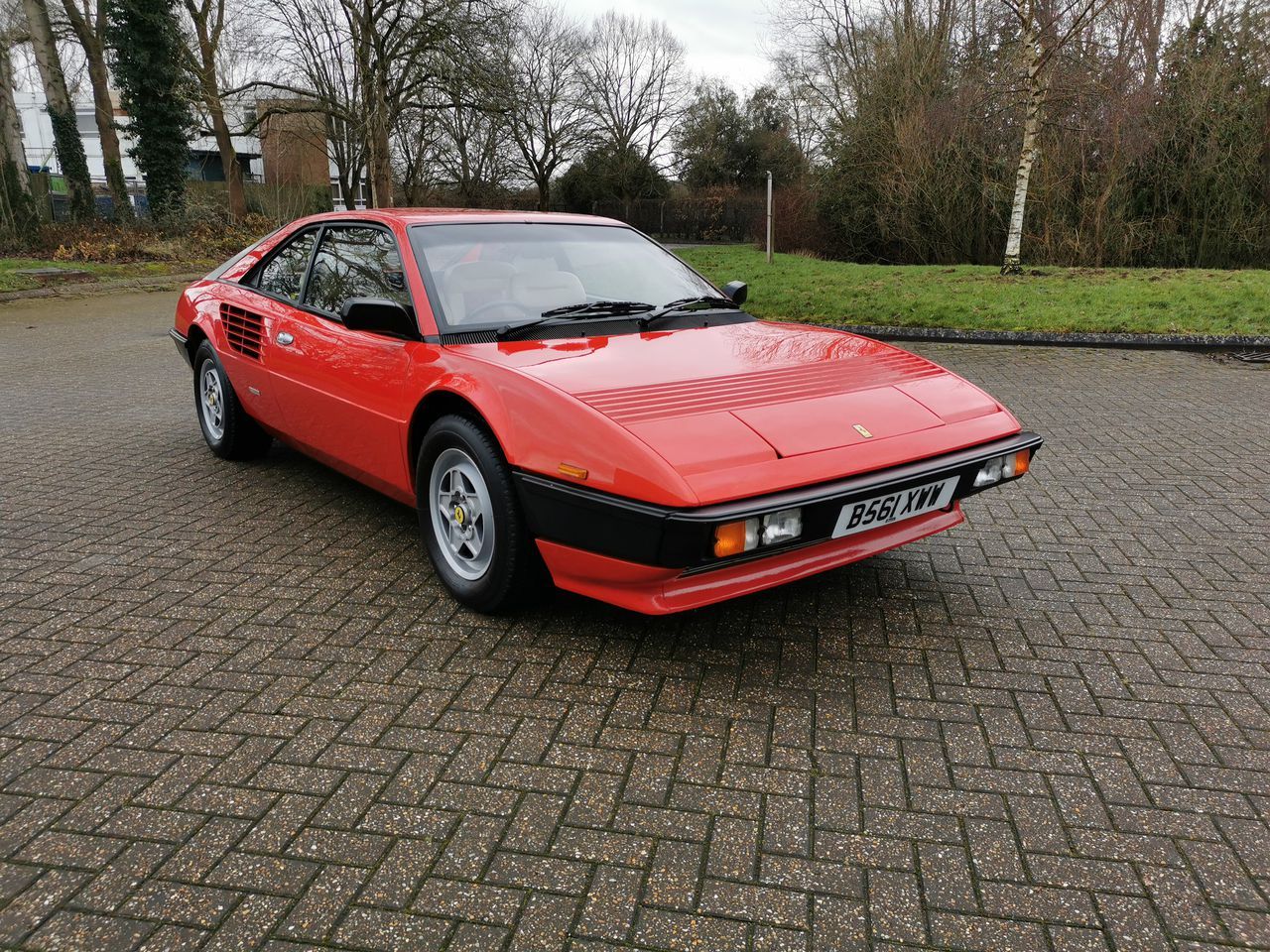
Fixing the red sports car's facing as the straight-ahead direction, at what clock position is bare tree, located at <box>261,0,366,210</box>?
The bare tree is roughly at 7 o'clock from the red sports car.

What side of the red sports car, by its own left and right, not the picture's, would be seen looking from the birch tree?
left

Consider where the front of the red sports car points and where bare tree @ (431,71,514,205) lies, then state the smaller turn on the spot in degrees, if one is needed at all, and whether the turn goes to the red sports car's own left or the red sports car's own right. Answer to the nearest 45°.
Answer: approximately 135° to the red sports car's own left

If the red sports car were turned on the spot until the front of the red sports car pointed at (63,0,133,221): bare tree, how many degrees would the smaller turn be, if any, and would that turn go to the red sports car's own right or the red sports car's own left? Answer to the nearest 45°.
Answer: approximately 180°

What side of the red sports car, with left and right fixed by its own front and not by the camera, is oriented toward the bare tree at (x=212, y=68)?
back

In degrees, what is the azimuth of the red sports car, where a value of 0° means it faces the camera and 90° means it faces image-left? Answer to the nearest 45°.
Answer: approximately 315°

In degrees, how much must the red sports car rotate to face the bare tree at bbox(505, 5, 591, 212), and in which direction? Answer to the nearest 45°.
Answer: approximately 135° to its left

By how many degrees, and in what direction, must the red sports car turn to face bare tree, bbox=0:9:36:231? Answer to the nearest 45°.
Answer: approximately 180°

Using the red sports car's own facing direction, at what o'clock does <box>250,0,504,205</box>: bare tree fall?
The bare tree is roughly at 7 o'clock from the red sports car.

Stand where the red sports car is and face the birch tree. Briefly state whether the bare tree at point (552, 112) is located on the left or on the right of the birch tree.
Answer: left
